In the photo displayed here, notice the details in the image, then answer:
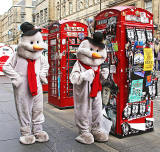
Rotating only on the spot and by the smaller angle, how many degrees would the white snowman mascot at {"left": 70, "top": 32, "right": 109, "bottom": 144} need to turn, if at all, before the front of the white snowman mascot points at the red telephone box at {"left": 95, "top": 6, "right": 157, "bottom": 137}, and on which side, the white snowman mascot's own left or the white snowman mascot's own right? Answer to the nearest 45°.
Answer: approximately 90° to the white snowman mascot's own left

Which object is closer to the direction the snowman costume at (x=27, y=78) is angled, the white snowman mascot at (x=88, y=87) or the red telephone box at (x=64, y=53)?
the white snowman mascot

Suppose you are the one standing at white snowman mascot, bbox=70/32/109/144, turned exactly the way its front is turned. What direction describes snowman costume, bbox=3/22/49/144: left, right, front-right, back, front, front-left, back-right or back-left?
back-right

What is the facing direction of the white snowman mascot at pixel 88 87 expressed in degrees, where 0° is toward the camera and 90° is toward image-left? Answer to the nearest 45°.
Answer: approximately 315°

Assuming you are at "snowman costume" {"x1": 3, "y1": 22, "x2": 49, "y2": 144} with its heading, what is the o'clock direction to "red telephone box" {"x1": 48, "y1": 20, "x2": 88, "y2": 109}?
The red telephone box is roughly at 8 o'clock from the snowman costume.

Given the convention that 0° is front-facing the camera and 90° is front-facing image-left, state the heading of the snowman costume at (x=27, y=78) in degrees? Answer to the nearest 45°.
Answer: approximately 315°

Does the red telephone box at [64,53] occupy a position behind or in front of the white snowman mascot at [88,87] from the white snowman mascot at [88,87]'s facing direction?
behind
